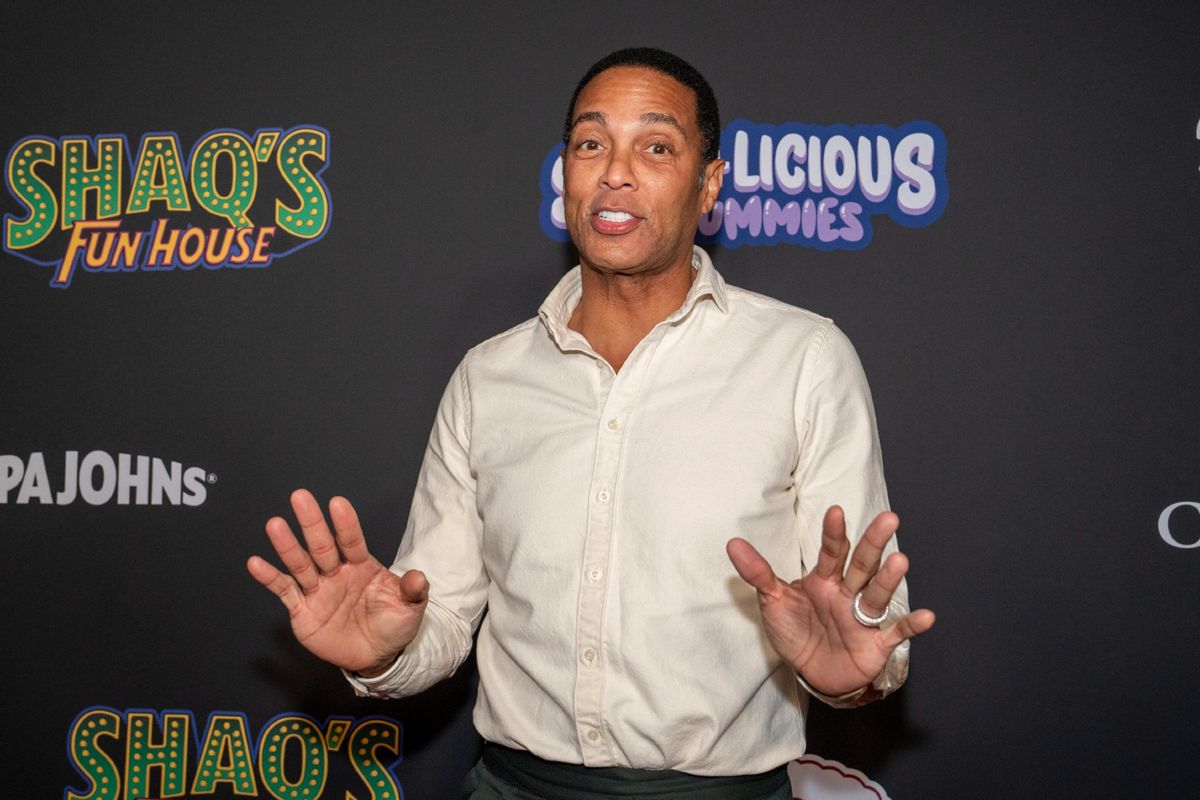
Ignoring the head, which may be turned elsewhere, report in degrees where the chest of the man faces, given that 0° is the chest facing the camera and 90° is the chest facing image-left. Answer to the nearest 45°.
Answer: approximately 0°
